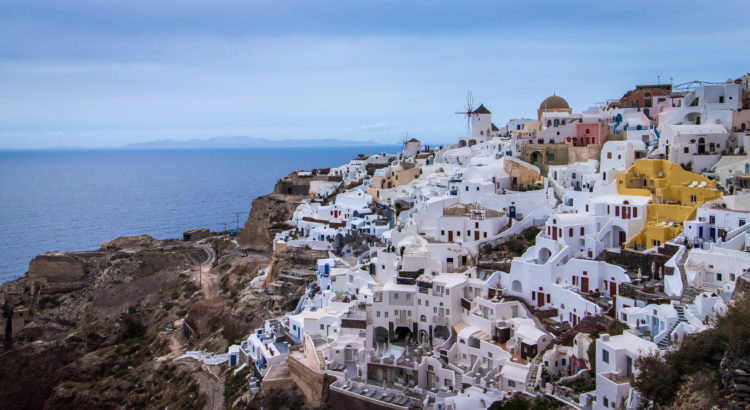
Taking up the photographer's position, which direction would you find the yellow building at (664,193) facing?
facing the viewer

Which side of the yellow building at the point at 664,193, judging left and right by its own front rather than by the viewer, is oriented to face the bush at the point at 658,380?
front

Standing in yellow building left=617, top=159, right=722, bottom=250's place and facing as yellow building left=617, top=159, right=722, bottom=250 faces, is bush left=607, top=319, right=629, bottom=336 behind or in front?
in front

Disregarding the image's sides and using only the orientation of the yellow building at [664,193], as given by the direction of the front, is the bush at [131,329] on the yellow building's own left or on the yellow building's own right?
on the yellow building's own right

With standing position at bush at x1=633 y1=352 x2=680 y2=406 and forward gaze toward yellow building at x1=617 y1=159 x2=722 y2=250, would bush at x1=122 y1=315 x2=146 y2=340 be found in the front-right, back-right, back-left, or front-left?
front-left
